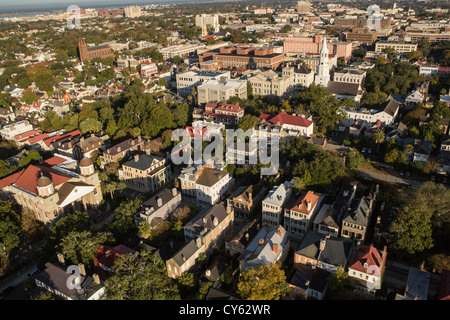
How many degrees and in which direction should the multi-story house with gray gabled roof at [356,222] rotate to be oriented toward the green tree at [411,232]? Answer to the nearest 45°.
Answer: approximately 90° to its left

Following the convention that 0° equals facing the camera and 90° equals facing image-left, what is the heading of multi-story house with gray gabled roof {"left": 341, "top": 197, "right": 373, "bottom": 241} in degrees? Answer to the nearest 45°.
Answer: approximately 0°
